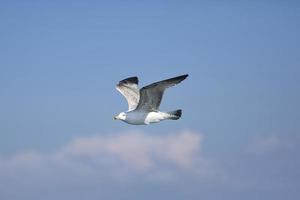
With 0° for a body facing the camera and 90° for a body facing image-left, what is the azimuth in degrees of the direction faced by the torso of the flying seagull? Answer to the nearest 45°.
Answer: approximately 90°
